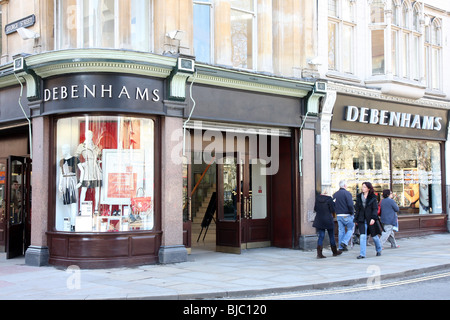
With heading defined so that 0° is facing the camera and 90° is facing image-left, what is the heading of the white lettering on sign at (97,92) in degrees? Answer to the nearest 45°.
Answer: approximately 0°

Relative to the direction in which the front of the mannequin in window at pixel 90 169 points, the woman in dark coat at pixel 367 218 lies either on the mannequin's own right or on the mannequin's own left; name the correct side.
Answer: on the mannequin's own left

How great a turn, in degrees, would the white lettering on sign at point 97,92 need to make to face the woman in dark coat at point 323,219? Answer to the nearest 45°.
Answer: approximately 90° to its left

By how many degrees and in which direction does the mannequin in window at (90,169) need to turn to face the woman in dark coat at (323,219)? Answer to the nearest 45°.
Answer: approximately 90° to its left

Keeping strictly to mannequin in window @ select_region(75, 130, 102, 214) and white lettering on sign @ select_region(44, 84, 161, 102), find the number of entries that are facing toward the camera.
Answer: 2

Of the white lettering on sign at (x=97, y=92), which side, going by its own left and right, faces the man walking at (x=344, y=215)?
left

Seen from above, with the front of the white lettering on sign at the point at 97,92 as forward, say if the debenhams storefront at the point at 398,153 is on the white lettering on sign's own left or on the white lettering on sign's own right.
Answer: on the white lettering on sign's own left
